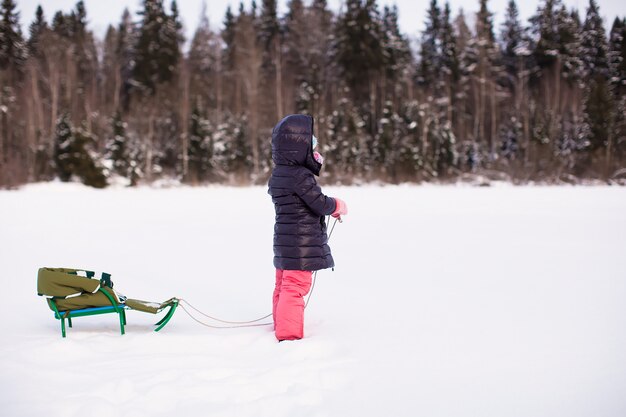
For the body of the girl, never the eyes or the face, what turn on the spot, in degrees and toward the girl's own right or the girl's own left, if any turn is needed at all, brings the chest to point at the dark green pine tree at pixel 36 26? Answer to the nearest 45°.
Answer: approximately 135° to the girl's own left

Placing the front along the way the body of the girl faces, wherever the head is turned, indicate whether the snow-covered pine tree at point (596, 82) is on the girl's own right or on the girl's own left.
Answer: on the girl's own left

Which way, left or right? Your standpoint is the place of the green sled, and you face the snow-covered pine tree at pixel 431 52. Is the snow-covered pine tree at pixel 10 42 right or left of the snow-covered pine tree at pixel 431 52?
left

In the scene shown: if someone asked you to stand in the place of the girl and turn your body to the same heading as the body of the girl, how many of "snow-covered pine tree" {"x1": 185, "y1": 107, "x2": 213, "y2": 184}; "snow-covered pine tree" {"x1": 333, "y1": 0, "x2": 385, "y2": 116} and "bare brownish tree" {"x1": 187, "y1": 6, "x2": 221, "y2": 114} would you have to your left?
3

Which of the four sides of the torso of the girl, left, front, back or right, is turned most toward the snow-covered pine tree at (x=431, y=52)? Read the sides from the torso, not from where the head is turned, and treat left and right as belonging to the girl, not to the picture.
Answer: left

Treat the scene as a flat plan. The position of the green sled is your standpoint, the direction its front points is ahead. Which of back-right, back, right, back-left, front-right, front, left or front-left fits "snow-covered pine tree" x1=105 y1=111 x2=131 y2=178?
left

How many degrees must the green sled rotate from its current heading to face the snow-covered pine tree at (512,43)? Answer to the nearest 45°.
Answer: approximately 45° to its left

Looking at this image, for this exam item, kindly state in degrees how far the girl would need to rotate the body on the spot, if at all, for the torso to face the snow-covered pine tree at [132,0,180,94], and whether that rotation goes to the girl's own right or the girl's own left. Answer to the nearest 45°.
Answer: approximately 90° to the girl's own left

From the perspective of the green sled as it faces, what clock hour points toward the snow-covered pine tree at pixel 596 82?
The snow-covered pine tree is roughly at 11 o'clock from the green sled.

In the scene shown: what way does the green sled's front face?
to the viewer's right

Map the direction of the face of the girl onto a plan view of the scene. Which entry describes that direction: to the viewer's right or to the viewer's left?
to the viewer's right

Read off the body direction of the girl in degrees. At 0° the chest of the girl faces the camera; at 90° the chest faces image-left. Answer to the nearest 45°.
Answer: approximately 270°
